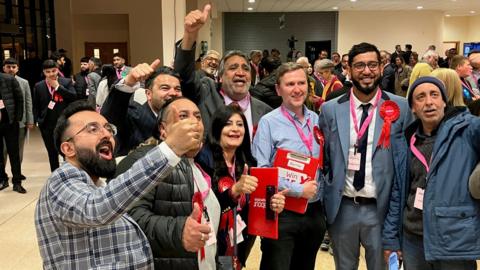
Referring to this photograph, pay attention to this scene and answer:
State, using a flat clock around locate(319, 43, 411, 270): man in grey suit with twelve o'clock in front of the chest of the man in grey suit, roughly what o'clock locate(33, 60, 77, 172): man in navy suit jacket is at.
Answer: The man in navy suit jacket is roughly at 4 o'clock from the man in grey suit.

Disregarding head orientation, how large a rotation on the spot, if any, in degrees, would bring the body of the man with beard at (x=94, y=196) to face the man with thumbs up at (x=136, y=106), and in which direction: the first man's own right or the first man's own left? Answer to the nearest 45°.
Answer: approximately 90° to the first man's own left

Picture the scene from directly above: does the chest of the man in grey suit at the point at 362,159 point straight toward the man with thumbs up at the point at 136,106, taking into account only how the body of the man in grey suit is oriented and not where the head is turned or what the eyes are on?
no

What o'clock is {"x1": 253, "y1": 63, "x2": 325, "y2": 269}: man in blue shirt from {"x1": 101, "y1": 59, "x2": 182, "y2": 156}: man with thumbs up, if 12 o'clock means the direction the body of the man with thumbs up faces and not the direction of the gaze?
The man in blue shirt is roughly at 11 o'clock from the man with thumbs up.

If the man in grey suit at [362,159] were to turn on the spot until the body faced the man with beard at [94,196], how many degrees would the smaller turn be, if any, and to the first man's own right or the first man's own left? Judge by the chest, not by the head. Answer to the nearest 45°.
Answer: approximately 45° to the first man's own right

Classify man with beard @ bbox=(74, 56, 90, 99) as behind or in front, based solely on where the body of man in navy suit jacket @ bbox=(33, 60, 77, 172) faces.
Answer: behind

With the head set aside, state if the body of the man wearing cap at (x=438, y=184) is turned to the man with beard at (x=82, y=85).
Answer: no

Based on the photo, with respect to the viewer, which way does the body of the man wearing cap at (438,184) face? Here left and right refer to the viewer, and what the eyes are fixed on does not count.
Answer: facing the viewer and to the left of the viewer

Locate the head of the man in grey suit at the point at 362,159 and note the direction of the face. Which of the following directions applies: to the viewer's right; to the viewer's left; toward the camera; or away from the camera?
toward the camera

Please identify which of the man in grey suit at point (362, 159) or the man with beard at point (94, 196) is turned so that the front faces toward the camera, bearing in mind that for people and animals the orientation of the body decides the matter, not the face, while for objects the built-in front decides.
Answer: the man in grey suit

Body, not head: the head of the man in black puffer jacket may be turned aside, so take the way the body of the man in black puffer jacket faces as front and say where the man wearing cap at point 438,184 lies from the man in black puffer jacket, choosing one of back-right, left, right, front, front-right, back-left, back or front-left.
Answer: front-left

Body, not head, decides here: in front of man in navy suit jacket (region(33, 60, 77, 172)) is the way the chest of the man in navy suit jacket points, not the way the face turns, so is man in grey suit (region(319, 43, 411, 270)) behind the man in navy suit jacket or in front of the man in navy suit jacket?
in front

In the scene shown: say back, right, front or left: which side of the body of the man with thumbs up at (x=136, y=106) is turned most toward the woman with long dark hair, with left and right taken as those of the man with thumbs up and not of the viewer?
front

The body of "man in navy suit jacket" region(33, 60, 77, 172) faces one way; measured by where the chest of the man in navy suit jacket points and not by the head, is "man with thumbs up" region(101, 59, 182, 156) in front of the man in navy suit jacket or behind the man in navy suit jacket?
in front

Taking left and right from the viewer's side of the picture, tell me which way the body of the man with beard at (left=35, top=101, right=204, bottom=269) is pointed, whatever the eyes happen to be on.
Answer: facing to the right of the viewer

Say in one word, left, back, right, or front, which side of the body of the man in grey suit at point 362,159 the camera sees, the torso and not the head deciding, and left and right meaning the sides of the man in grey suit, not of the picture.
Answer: front

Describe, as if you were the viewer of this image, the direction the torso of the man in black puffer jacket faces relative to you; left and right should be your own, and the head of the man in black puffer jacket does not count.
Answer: facing the viewer and to the right of the viewer

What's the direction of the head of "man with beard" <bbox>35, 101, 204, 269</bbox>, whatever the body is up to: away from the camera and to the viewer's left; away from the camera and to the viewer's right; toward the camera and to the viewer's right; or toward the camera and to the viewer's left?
toward the camera and to the viewer's right

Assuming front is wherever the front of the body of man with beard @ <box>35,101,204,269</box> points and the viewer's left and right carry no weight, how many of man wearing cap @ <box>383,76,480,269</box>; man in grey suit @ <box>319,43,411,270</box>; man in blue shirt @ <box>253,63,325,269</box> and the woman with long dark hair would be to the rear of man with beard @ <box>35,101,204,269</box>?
0
